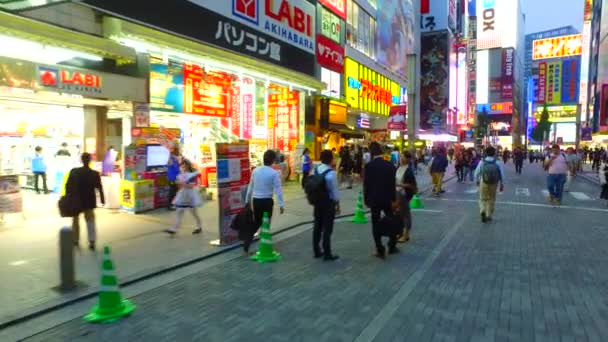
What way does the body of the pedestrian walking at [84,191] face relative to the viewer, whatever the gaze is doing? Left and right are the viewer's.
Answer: facing away from the viewer

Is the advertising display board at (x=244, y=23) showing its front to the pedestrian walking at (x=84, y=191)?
no

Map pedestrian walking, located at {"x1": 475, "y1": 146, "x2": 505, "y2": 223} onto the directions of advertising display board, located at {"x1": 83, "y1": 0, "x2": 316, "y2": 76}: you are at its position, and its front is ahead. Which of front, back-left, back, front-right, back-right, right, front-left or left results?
front

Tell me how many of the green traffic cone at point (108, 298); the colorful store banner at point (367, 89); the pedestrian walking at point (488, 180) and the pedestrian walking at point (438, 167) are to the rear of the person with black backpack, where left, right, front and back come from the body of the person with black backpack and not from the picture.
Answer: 1

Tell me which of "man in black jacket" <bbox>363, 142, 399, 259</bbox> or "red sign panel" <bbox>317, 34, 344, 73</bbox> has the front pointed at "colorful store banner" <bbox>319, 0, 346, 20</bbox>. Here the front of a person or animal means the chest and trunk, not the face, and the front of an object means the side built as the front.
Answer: the man in black jacket

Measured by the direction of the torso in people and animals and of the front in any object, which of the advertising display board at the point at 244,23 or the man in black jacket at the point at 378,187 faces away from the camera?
the man in black jacket

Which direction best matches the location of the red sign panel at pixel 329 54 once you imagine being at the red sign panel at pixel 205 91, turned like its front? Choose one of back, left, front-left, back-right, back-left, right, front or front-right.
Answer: left

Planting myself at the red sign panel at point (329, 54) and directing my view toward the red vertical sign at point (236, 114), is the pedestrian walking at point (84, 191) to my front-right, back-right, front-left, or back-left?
front-left

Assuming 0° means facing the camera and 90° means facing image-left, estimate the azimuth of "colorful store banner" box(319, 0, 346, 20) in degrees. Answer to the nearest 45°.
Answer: approximately 315°

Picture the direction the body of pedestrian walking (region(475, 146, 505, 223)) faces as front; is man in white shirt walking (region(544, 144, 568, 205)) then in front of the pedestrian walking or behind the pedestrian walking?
in front

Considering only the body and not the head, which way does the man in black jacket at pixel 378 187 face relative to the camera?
away from the camera

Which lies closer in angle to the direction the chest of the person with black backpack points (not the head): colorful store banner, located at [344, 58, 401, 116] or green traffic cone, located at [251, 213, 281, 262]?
the colorful store banner

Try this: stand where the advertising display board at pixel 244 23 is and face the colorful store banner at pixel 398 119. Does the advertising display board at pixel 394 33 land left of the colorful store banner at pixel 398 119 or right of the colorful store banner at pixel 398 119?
left

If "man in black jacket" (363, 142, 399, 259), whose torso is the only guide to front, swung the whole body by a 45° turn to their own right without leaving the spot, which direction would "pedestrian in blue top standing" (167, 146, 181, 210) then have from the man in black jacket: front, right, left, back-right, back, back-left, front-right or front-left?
left

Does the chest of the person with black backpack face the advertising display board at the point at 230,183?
no

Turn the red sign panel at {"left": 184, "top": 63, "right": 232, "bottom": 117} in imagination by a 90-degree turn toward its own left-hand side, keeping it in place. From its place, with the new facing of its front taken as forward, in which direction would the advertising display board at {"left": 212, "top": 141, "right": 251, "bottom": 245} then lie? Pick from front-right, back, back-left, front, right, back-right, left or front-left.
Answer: back-right

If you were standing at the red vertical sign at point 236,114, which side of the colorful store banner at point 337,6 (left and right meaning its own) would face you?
right

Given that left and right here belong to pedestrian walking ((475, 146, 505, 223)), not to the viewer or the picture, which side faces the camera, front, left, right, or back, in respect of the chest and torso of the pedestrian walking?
back
